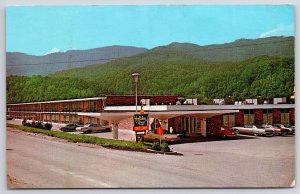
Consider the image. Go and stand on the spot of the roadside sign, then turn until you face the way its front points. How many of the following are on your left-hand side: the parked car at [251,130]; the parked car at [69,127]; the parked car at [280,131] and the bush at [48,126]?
2

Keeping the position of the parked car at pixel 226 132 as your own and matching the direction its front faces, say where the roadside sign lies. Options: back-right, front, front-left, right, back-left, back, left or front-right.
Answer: front-left

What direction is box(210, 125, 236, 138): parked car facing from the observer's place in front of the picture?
facing away from the viewer and to the left of the viewer

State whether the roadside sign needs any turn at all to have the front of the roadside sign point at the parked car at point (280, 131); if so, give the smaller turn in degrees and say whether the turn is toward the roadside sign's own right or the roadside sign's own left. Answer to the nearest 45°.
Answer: approximately 90° to the roadside sign's own left
